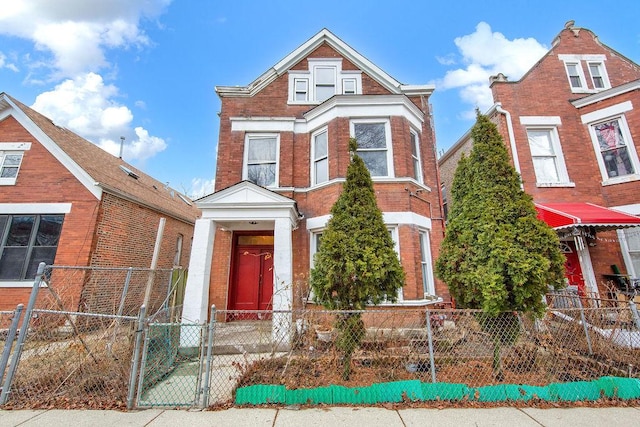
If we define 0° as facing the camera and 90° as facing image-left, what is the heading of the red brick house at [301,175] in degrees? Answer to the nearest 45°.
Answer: approximately 0°

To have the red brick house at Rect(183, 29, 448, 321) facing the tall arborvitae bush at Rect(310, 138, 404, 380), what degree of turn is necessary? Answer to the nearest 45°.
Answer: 0° — it already faces it

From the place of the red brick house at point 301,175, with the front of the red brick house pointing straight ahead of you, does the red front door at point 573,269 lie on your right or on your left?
on your left

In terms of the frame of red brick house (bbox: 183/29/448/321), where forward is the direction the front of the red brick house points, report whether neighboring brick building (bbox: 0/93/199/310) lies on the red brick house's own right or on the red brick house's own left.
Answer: on the red brick house's own right

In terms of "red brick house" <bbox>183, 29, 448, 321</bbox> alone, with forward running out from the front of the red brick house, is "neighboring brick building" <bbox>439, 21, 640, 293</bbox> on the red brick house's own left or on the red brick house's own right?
on the red brick house's own left

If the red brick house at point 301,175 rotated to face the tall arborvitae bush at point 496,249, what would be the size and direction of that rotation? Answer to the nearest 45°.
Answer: approximately 45° to its left
